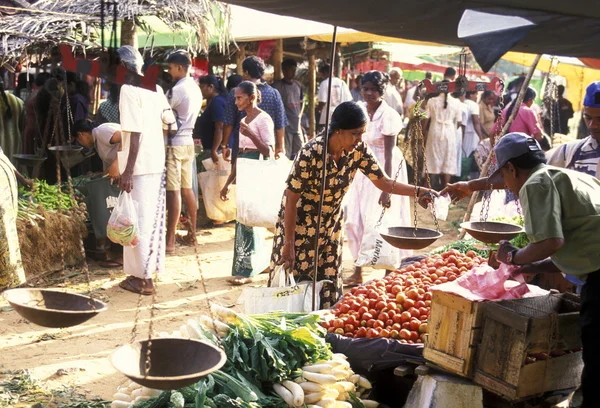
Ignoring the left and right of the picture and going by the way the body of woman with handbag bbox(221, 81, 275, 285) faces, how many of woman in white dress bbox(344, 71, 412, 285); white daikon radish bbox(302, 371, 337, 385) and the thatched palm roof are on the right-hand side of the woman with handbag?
1

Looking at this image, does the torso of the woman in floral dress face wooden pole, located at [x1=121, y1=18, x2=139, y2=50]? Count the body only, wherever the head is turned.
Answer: no

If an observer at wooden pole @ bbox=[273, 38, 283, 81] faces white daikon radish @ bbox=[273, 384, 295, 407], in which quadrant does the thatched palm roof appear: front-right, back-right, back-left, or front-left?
front-right

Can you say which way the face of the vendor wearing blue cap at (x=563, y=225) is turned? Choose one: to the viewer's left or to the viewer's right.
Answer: to the viewer's left

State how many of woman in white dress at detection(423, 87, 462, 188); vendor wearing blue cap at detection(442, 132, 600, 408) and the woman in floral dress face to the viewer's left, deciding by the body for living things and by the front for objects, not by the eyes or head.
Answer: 1

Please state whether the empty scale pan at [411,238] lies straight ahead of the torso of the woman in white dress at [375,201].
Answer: no

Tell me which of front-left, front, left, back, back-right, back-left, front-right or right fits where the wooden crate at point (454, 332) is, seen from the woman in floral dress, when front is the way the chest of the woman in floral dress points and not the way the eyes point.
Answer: front

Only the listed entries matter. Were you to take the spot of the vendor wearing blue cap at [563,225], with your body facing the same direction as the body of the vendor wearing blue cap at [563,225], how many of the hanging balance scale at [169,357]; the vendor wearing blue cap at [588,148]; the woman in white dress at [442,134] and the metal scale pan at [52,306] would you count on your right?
2

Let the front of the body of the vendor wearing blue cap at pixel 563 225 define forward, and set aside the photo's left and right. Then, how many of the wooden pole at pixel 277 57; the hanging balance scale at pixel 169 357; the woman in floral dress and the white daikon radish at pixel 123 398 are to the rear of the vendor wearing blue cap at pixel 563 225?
0

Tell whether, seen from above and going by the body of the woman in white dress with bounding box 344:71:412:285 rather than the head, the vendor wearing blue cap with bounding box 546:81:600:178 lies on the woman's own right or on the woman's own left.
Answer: on the woman's own left

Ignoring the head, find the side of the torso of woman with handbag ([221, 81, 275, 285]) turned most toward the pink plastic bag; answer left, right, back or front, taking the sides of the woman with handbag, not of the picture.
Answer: left

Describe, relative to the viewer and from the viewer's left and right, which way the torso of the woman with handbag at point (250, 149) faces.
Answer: facing the viewer and to the left of the viewer

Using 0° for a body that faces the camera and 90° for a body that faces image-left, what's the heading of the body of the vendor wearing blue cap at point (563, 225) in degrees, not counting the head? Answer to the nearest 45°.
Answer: approximately 90°

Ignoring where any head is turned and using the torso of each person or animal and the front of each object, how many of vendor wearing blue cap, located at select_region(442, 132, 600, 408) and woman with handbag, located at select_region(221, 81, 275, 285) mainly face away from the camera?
0

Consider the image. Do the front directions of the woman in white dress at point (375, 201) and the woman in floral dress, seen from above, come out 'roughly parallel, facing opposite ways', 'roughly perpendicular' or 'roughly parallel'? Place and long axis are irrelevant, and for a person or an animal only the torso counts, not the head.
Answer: roughly perpendicular
